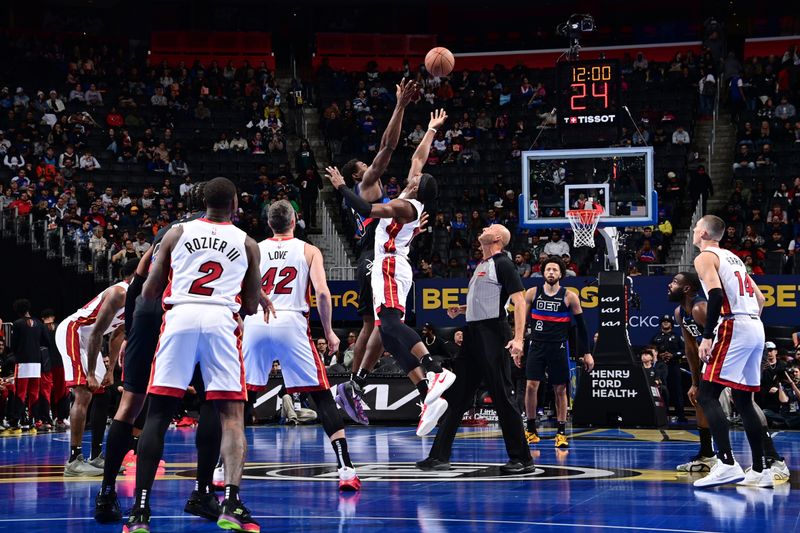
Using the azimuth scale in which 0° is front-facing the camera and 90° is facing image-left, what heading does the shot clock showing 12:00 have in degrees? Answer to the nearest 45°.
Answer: approximately 0°

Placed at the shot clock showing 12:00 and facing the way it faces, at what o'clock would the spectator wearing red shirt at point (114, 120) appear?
The spectator wearing red shirt is roughly at 4 o'clock from the shot clock showing 12:00.

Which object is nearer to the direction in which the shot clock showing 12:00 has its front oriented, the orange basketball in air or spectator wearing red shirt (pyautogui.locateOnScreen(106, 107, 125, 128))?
the orange basketball in air

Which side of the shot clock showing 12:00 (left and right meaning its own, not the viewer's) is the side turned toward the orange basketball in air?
front

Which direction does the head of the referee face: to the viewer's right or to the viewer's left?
to the viewer's left

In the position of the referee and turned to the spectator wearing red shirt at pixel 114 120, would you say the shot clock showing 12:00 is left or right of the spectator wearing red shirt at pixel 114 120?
right

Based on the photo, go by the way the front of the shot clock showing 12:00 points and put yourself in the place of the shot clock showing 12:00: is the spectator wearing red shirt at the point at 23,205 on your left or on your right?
on your right

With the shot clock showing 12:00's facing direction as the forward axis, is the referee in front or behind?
in front

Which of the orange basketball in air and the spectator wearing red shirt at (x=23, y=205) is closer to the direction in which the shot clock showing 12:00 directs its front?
the orange basketball in air

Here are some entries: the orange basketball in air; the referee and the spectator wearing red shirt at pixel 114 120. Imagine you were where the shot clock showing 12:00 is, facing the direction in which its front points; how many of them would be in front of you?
2
